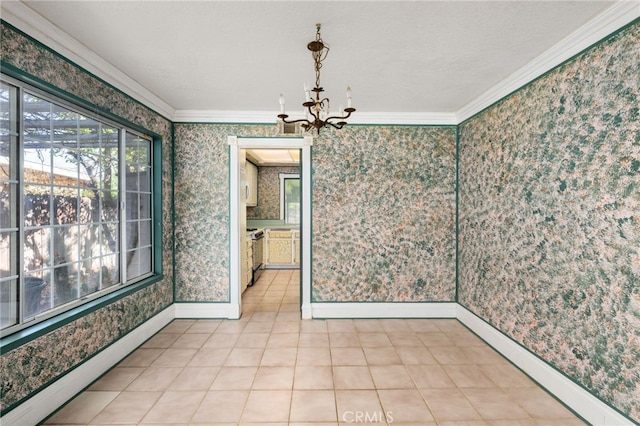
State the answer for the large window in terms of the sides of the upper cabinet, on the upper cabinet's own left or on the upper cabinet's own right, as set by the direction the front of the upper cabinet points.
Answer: on the upper cabinet's own right

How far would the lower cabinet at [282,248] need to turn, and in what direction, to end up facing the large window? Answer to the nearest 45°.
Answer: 0° — it already faces it

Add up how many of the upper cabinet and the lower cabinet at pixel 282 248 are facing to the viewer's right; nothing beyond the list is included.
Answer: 1

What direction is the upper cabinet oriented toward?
to the viewer's right

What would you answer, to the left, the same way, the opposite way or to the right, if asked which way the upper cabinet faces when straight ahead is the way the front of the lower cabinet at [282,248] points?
to the left

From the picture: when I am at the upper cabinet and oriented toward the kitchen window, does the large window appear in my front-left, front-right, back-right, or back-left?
back-right

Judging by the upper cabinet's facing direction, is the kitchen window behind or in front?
in front

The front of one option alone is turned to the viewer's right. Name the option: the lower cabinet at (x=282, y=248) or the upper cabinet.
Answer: the upper cabinet

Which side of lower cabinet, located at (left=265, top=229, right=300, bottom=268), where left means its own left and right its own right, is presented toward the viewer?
front
